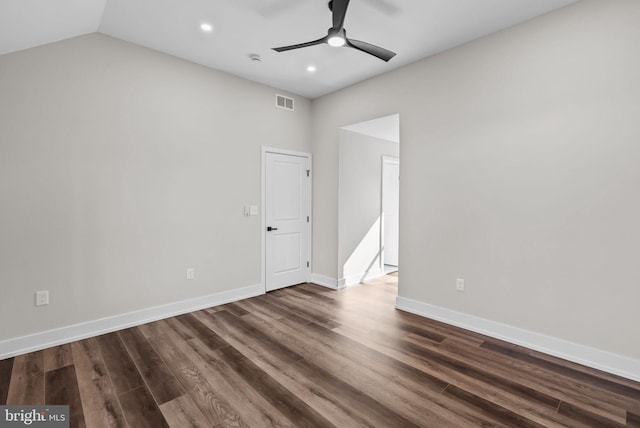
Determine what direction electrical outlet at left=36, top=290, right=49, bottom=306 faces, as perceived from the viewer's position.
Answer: facing the viewer

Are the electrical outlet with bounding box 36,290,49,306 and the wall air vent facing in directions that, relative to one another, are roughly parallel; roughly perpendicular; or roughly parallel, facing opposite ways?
roughly parallel

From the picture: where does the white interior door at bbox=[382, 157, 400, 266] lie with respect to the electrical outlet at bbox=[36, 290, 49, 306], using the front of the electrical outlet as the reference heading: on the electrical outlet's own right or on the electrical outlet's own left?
on the electrical outlet's own left

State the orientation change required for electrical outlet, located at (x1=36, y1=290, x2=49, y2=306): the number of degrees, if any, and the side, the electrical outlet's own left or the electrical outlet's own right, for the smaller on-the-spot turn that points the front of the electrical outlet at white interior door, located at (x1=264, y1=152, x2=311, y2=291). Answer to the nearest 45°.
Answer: approximately 90° to the electrical outlet's own left

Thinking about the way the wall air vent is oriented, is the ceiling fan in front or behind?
in front

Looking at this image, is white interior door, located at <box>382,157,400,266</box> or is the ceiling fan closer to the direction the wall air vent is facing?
the ceiling fan

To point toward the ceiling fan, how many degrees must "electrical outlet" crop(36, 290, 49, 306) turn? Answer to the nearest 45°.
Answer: approximately 45° to its left

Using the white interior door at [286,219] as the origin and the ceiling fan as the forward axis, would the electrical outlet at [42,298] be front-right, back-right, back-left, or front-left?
front-right

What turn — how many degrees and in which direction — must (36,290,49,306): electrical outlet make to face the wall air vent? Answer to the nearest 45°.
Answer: approximately 90° to its left

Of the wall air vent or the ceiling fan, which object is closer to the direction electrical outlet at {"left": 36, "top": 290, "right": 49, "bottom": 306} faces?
the ceiling fan

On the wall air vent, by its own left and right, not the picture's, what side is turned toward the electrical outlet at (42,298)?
right

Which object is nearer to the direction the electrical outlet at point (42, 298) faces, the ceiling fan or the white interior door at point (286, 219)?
the ceiling fan

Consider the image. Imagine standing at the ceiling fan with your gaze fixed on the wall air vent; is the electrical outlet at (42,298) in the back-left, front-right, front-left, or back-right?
front-left

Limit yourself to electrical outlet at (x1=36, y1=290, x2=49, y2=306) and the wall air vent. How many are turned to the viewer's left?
0

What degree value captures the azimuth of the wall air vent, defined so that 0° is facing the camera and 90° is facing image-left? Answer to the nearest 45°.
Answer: approximately 315°
